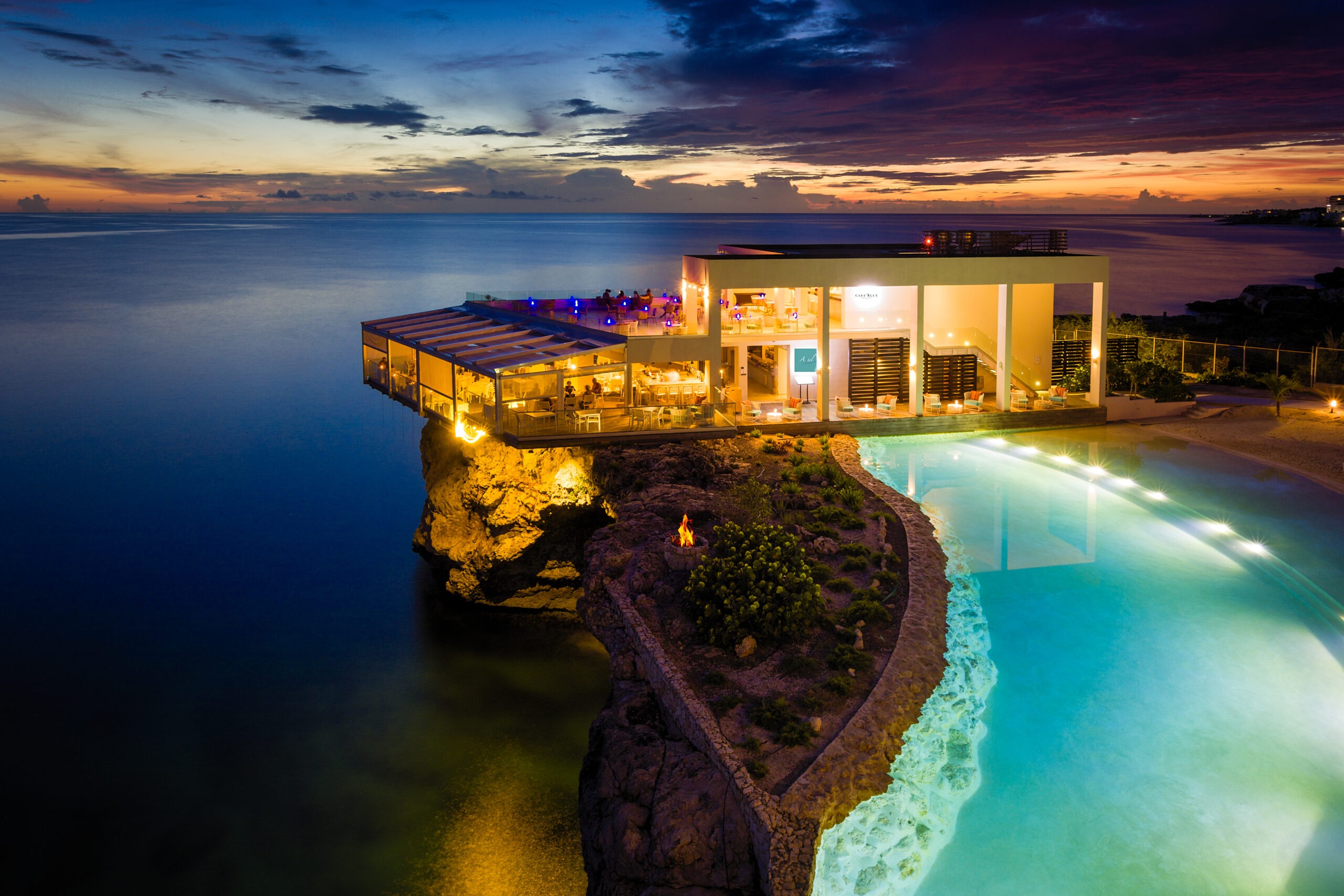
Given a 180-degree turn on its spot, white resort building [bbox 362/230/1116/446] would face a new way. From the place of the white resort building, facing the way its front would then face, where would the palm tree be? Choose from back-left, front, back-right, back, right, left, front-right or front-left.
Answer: right

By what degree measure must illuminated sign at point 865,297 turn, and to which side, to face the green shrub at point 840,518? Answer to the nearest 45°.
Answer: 0° — it already faces it

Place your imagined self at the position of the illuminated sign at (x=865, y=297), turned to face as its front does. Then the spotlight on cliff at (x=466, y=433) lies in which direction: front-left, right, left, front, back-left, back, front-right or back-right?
front-right

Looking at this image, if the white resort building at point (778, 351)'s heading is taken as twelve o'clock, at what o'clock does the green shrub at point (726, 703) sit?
The green shrub is roughly at 12 o'clock from the white resort building.

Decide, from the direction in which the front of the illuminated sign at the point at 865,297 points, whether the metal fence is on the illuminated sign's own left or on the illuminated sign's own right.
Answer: on the illuminated sign's own left

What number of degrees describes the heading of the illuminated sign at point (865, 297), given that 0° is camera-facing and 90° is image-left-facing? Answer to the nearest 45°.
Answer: approximately 0°

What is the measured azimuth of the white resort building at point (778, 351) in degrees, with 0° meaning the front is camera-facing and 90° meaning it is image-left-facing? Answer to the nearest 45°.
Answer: approximately 0°

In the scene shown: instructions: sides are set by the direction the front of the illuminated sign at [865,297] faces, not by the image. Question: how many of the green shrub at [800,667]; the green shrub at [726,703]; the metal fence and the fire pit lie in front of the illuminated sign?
3

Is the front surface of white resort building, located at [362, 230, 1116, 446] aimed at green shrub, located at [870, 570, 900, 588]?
yes

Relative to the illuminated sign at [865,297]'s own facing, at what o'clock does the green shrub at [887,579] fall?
The green shrub is roughly at 12 o'clock from the illuminated sign.
